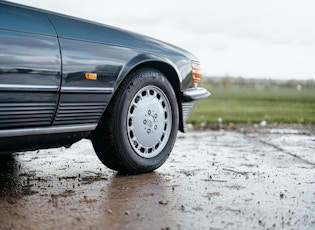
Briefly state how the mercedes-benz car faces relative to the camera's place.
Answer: facing away from the viewer and to the right of the viewer
